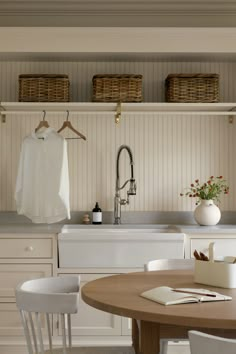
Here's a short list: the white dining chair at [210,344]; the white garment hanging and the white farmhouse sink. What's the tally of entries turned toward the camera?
2

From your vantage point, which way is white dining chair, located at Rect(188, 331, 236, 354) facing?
away from the camera

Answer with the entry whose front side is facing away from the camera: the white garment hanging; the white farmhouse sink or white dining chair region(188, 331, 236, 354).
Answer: the white dining chair

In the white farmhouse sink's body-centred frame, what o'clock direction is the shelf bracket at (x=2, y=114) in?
The shelf bracket is roughly at 4 o'clock from the white farmhouse sink.

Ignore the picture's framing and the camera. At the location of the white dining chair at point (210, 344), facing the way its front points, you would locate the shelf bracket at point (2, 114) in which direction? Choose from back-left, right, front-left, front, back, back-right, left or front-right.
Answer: front-left

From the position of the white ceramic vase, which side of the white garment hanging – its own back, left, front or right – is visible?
left

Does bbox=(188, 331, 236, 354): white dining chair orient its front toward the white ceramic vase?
yes

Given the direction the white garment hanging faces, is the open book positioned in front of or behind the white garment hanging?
in front

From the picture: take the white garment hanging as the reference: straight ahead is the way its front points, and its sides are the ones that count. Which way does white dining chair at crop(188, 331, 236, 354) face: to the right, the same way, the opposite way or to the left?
the opposite way

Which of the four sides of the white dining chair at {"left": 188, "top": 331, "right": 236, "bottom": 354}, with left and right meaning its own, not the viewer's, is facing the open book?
front

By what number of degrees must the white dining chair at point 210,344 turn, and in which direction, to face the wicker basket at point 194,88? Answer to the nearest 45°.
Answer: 0° — it already faces it

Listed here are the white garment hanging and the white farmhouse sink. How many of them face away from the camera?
0

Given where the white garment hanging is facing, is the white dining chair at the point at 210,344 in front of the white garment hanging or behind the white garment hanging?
in front

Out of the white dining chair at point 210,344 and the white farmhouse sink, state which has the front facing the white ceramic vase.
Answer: the white dining chair

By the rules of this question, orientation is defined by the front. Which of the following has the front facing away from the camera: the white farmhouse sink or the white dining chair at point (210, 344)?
the white dining chair

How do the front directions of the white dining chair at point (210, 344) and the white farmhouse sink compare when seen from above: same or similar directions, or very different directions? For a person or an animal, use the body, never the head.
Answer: very different directions
